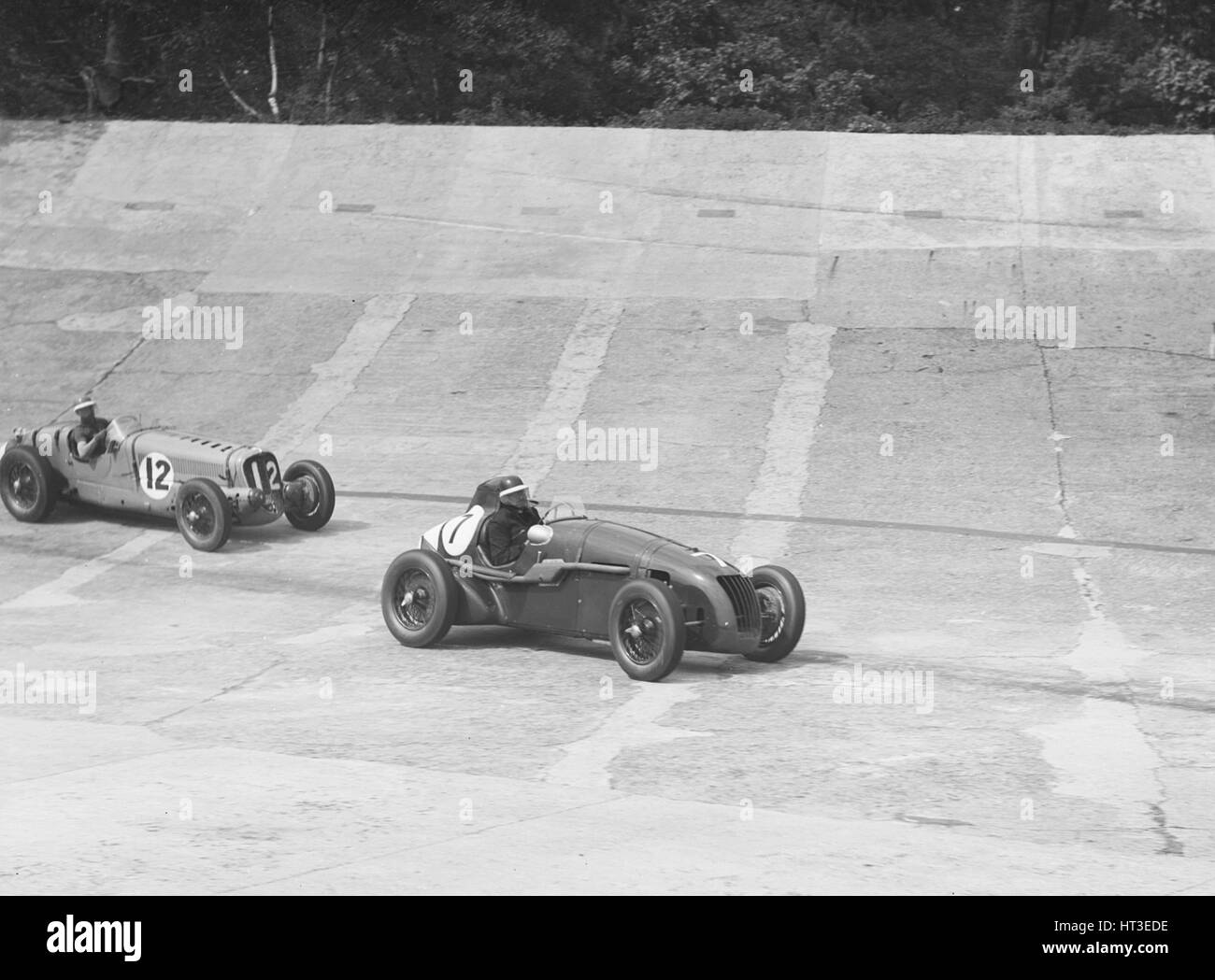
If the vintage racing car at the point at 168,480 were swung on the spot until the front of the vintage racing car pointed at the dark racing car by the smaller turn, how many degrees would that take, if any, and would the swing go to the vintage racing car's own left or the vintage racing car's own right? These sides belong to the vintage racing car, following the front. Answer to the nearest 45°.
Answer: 0° — it already faces it

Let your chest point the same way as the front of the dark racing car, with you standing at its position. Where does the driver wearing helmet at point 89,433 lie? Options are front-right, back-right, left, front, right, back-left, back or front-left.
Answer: back

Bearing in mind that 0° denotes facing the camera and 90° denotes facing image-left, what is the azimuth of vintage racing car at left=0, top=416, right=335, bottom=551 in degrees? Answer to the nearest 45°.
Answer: approximately 315°

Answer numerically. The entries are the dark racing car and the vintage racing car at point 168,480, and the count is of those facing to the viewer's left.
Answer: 0

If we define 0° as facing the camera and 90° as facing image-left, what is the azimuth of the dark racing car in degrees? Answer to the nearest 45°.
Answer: approximately 315°

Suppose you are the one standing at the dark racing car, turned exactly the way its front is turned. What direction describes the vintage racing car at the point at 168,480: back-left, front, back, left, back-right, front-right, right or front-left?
back

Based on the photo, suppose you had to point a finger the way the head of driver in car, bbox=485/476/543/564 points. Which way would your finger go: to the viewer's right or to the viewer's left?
to the viewer's right

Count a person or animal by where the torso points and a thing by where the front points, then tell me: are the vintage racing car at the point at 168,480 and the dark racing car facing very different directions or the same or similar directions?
same or similar directions

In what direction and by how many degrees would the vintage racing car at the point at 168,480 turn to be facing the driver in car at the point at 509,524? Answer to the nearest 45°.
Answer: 0° — it already faces them
